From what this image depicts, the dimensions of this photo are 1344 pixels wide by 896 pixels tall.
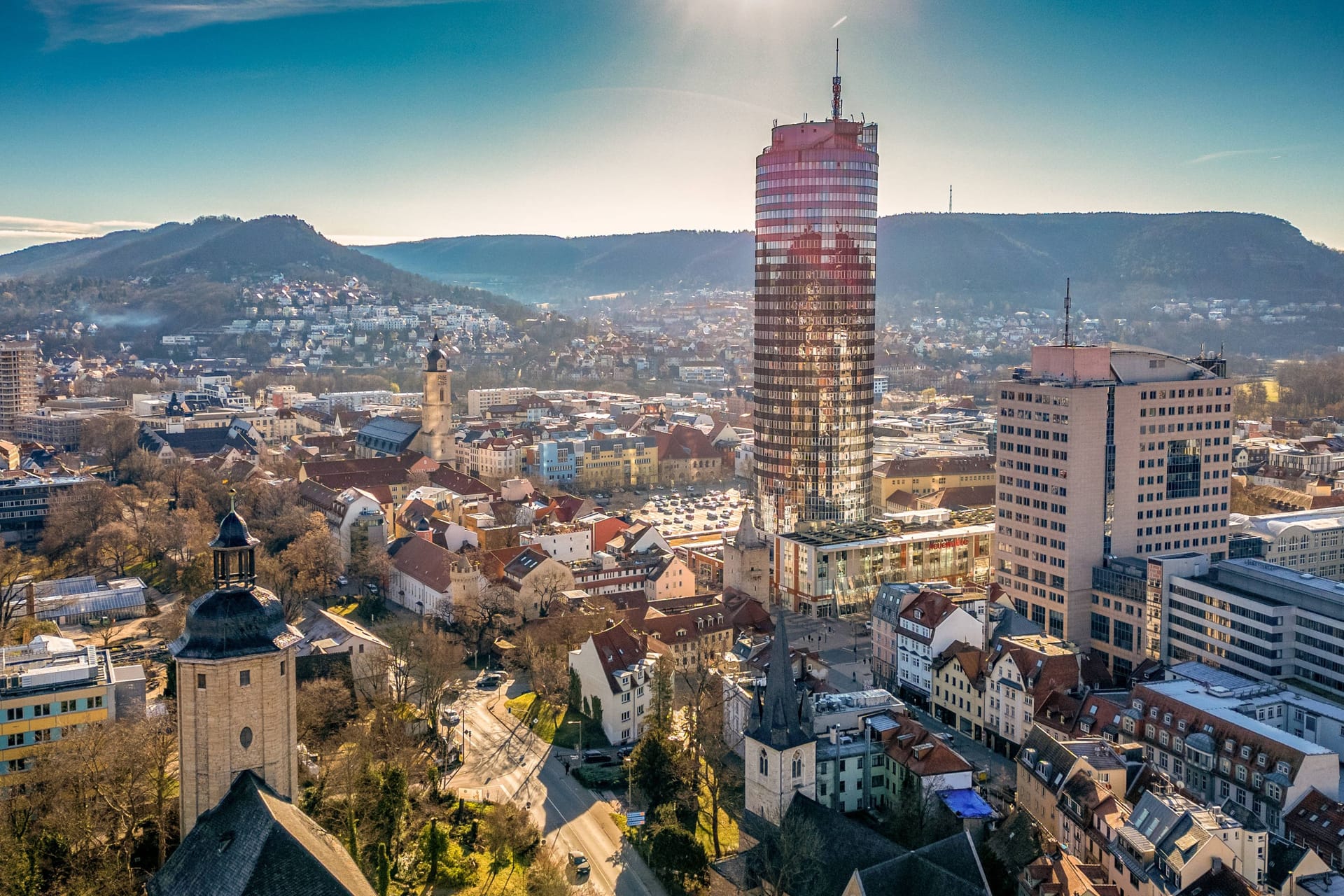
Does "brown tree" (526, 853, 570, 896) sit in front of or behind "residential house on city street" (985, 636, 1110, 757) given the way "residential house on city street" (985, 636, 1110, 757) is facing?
in front

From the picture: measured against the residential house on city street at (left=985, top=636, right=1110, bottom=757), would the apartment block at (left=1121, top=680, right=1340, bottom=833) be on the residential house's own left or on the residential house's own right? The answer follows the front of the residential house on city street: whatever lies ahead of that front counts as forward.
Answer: on the residential house's own left

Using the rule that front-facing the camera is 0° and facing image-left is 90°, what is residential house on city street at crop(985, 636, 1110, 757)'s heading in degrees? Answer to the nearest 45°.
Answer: approximately 45°

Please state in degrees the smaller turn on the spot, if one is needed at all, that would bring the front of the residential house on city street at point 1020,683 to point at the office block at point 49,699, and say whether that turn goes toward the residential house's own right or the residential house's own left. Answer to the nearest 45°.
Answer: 0° — it already faces it

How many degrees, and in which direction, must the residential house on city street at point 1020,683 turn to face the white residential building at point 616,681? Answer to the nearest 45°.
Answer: approximately 45° to its right

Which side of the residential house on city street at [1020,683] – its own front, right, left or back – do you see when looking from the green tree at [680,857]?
front

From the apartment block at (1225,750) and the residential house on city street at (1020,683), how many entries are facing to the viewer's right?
0

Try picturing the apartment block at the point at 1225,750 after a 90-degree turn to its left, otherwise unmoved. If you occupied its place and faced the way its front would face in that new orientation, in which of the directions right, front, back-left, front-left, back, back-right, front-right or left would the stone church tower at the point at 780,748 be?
right

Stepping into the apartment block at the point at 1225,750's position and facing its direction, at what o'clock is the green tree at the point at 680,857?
The green tree is roughly at 12 o'clock from the apartment block.

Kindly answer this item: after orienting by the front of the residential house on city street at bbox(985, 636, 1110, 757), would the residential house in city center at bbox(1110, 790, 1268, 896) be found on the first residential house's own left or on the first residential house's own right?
on the first residential house's own left

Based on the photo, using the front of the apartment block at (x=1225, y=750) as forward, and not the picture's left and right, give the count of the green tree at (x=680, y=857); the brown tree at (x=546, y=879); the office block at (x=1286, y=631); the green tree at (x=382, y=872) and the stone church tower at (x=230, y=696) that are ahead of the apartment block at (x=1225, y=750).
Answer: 4

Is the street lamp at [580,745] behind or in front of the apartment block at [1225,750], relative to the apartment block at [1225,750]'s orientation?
in front

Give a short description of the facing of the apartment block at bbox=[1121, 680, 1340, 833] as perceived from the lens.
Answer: facing the viewer and to the left of the viewer
